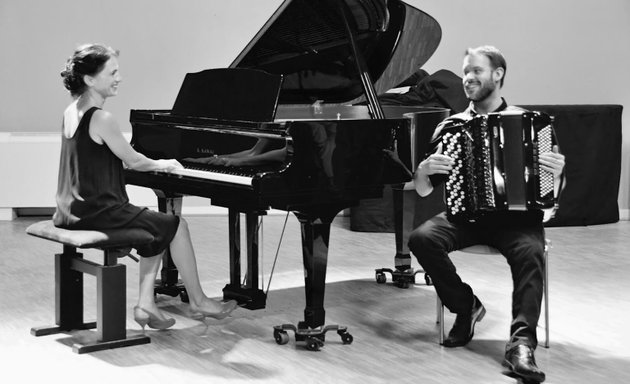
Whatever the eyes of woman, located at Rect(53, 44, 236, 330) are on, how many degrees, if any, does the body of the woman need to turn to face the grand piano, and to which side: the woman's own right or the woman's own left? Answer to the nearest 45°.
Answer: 0° — they already face it

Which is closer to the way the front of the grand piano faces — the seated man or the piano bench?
the piano bench

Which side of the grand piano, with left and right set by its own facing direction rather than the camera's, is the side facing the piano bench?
front

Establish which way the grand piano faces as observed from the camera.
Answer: facing the viewer and to the left of the viewer

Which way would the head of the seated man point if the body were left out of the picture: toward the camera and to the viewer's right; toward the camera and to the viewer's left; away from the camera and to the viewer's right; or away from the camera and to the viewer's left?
toward the camera and to the viewer's left

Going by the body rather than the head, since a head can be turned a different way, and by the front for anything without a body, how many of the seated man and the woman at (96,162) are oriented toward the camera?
1

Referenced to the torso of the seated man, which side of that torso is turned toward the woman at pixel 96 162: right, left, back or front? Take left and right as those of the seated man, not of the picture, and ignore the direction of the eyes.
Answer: right

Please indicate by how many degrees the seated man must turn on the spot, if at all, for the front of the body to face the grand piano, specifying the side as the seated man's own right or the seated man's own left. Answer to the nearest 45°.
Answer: approximately 135° to the seated man's own right

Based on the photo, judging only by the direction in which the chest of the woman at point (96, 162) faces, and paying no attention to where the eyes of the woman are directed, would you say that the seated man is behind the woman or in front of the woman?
in front

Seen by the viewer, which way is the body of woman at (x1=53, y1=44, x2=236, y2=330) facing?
to the viewer's right

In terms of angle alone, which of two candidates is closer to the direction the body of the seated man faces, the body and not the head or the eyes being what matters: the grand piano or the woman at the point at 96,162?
the woman

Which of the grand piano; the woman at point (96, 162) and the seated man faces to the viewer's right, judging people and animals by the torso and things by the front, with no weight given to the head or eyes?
the woman
